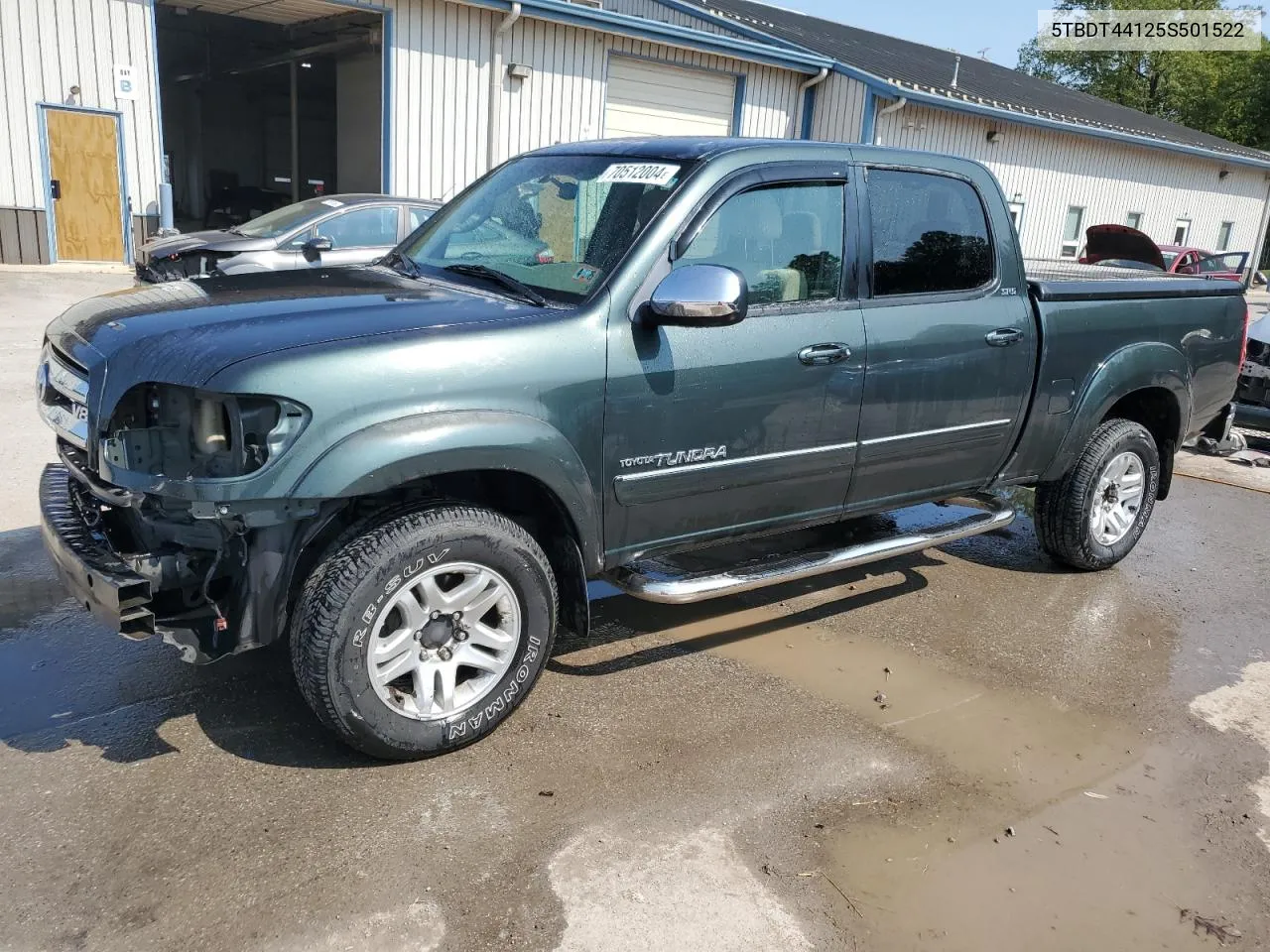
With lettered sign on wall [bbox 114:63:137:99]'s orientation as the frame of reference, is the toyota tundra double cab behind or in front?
in front

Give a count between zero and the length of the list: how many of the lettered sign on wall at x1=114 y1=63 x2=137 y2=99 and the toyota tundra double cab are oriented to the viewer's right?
0

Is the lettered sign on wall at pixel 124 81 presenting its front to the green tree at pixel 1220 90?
no

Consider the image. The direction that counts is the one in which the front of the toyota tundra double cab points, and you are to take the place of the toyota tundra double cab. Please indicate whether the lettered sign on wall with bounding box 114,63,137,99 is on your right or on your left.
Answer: on your right

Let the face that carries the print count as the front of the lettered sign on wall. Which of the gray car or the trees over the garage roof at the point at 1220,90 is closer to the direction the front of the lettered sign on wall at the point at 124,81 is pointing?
the gray car

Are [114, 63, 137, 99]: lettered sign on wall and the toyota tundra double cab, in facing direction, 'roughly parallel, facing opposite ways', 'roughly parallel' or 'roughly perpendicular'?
roughly perpendicular

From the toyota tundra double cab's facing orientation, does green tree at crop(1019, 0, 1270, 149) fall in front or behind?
behind

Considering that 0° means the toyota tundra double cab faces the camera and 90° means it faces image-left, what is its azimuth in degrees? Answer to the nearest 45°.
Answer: approximately 45°

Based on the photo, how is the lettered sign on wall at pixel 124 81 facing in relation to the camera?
toward the camera
